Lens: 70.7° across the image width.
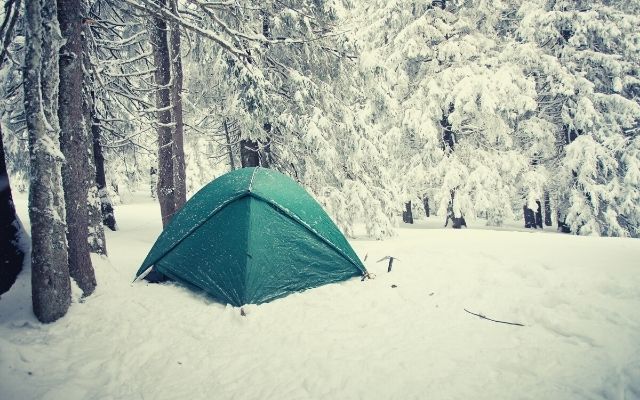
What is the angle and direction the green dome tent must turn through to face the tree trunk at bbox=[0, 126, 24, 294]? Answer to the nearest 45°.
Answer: approximately 90° to its right

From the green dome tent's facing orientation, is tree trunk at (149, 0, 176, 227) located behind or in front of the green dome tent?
behind

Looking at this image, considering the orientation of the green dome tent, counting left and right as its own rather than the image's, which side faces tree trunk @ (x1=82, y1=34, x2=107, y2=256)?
right

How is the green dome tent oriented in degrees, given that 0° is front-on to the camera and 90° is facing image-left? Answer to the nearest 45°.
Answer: approximately 0°

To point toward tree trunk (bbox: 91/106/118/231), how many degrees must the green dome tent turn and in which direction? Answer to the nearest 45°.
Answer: approximately 135° to its right
